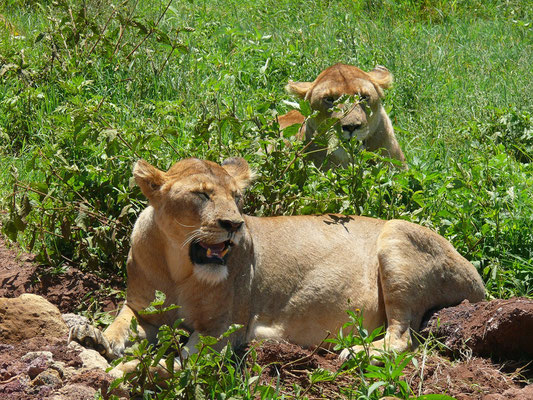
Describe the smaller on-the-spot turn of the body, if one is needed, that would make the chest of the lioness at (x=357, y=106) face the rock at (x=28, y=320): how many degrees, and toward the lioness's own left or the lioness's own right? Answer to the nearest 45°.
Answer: approximately 45° to the lioness's own right

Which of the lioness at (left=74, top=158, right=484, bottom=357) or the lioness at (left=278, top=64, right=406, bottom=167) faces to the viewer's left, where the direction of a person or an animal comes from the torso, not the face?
the lioness at (left=74, top=158, right=484, bottom=357)

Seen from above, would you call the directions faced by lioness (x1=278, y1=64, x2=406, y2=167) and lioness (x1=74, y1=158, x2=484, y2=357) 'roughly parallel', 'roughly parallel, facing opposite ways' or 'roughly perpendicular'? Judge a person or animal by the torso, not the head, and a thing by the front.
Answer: roughly perpendicular

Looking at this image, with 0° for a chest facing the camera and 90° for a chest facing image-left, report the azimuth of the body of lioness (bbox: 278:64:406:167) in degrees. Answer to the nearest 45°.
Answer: approximately 0°

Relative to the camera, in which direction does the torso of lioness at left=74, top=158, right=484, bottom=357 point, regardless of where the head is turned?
to the viewer's left

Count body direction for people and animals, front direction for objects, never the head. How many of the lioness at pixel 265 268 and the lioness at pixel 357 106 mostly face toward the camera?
1

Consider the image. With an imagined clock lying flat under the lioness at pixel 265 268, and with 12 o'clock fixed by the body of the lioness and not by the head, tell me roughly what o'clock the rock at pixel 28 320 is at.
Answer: The rock is roughly at 11 o'clock from the lioness.

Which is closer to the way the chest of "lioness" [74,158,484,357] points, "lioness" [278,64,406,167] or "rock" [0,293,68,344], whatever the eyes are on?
the rock

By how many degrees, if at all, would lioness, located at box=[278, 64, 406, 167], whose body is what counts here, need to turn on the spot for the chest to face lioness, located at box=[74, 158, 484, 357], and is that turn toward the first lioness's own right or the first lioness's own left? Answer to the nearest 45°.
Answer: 0° — it already faces it

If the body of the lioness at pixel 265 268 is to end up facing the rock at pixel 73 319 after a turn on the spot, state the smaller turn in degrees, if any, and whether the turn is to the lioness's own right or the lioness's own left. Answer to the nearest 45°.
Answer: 0° — it already faces it
